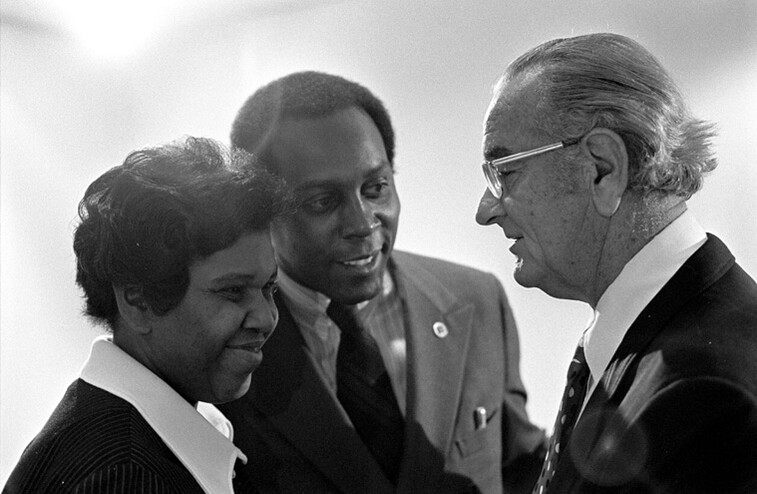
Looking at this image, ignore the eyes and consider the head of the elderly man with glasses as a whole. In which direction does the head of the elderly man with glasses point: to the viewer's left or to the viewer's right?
to the viewer's left

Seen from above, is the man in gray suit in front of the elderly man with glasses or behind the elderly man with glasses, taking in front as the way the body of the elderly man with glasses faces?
in front

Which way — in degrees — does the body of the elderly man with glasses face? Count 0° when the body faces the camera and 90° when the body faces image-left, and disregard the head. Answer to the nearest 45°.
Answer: approximately 90°

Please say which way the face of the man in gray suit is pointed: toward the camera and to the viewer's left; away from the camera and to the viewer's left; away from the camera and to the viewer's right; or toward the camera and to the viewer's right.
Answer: toward the camera and to the viewer's right
